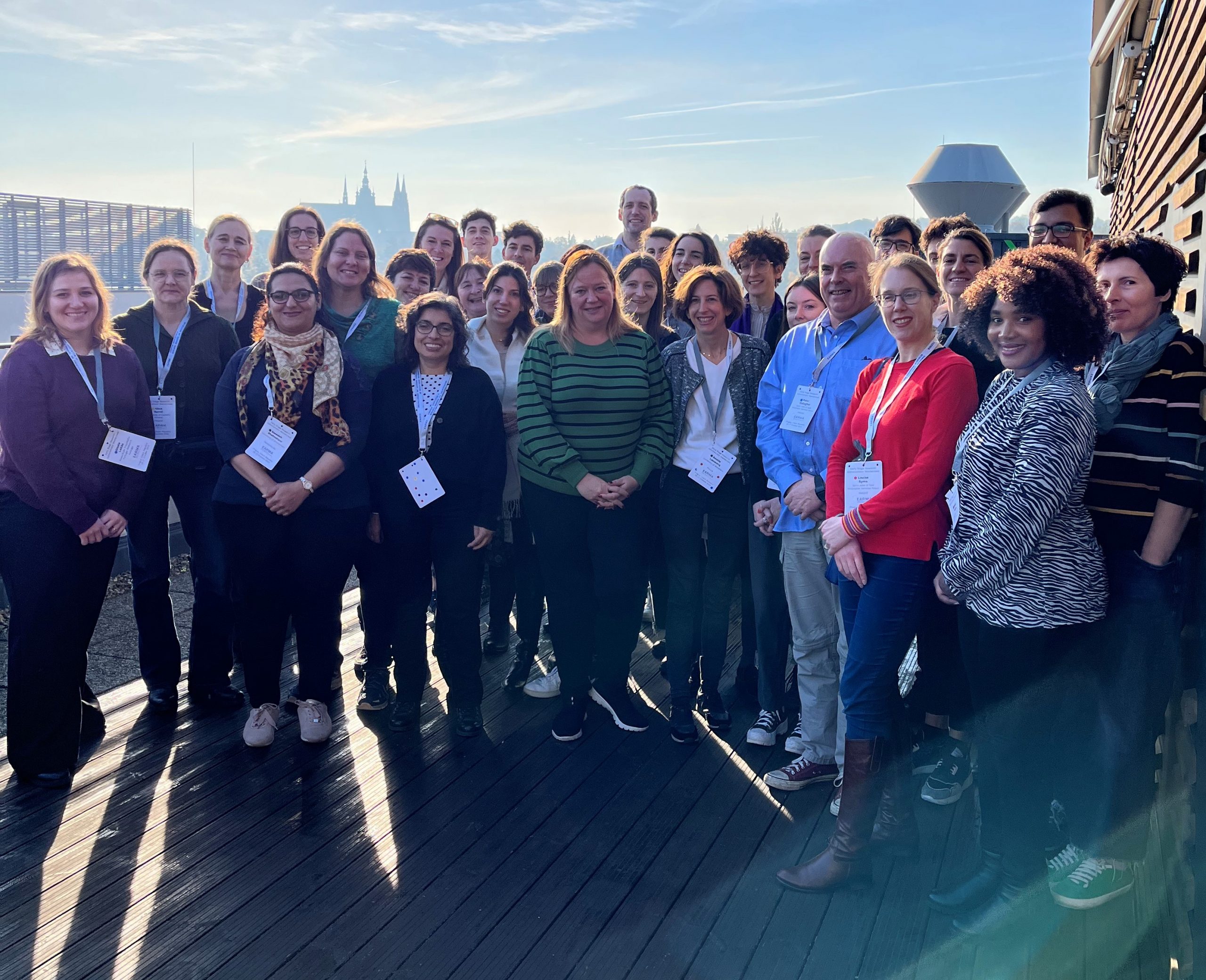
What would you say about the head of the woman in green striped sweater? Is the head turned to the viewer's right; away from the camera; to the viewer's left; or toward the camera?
toward the camera

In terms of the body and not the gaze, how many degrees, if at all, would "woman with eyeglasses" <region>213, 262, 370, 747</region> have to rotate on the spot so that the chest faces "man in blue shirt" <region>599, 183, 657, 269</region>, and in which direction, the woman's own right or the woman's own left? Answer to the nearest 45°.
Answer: approximately 135° to the woman's own left

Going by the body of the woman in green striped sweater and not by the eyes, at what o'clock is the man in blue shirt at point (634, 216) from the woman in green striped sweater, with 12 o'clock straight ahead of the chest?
The man in blue shirt is roughly at 6 o'clock from the woman in green striped sweater.

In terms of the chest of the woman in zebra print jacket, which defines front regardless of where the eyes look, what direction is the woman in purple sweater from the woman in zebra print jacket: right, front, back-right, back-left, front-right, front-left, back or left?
front-right

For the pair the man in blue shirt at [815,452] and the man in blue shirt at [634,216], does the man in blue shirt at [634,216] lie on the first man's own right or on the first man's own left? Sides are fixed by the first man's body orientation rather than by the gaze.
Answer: on the first man's own right

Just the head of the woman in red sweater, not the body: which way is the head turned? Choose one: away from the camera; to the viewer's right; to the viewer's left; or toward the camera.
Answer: toward the camera

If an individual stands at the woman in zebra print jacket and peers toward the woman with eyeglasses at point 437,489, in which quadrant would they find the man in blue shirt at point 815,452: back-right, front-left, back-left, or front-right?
front-right

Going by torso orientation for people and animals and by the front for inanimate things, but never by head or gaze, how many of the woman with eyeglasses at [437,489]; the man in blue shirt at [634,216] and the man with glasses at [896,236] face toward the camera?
3

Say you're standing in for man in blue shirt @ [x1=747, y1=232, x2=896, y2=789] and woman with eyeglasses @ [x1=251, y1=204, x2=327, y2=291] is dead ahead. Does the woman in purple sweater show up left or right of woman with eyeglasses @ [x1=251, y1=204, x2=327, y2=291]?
left

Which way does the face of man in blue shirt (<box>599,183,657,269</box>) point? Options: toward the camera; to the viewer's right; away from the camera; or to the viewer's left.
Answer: toward the camera

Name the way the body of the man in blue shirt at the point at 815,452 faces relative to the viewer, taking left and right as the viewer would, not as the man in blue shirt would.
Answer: facing the viewer and to the left of the viewer

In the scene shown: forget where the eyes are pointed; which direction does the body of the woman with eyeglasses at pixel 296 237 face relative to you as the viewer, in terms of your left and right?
facing the viewer

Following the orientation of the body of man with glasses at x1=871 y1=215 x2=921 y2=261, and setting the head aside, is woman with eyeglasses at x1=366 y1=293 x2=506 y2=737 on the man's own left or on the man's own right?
on the man's own right

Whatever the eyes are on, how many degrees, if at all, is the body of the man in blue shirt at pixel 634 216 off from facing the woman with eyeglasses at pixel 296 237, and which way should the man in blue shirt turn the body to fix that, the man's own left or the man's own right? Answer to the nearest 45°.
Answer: approximately 45° to the man's own right

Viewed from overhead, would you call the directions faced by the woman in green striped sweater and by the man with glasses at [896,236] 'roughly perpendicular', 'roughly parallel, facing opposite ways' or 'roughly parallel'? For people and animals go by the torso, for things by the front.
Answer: roughly parallel

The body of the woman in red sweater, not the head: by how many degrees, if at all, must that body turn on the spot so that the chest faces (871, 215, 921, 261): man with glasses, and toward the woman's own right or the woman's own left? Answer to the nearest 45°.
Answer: approximately 135° to the woman's own right
